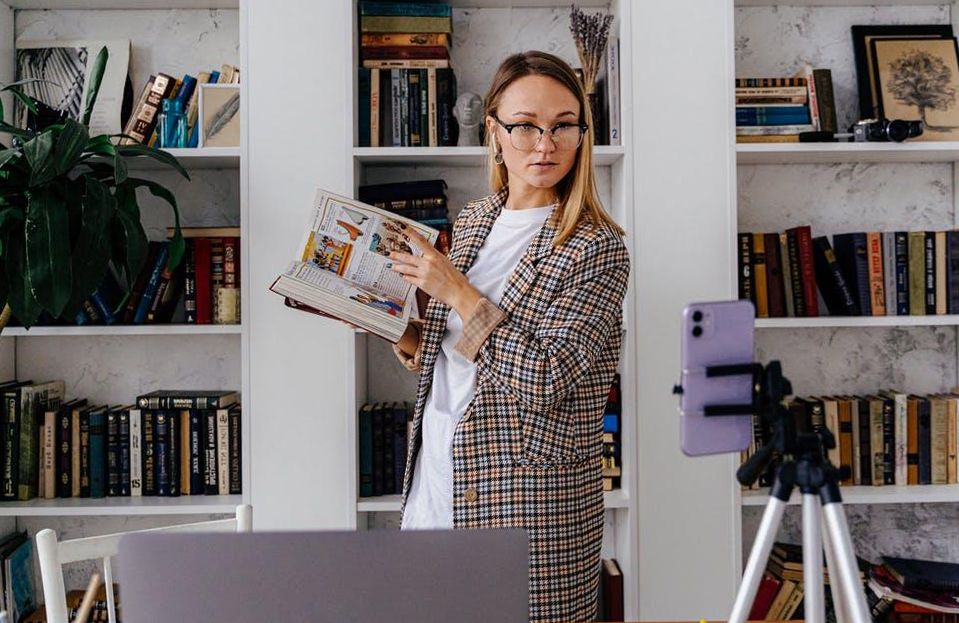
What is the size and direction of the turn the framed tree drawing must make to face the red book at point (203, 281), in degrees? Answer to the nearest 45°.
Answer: approximately 45° to its right

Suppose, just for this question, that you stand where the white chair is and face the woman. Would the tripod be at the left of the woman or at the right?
right

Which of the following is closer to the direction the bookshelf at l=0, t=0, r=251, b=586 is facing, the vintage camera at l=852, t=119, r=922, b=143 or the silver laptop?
the silver laptop

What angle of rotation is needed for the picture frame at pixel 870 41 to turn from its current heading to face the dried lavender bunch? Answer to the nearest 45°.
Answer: approximately 45° to its right

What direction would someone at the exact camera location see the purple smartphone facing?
facing away from the viewer

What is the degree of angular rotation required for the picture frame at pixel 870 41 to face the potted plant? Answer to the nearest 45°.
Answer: approximately 45° to its right

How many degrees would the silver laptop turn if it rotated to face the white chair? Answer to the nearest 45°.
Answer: approximately 45° to its left

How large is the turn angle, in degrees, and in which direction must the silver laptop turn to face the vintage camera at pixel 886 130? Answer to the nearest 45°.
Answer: approximately 45° to its right
